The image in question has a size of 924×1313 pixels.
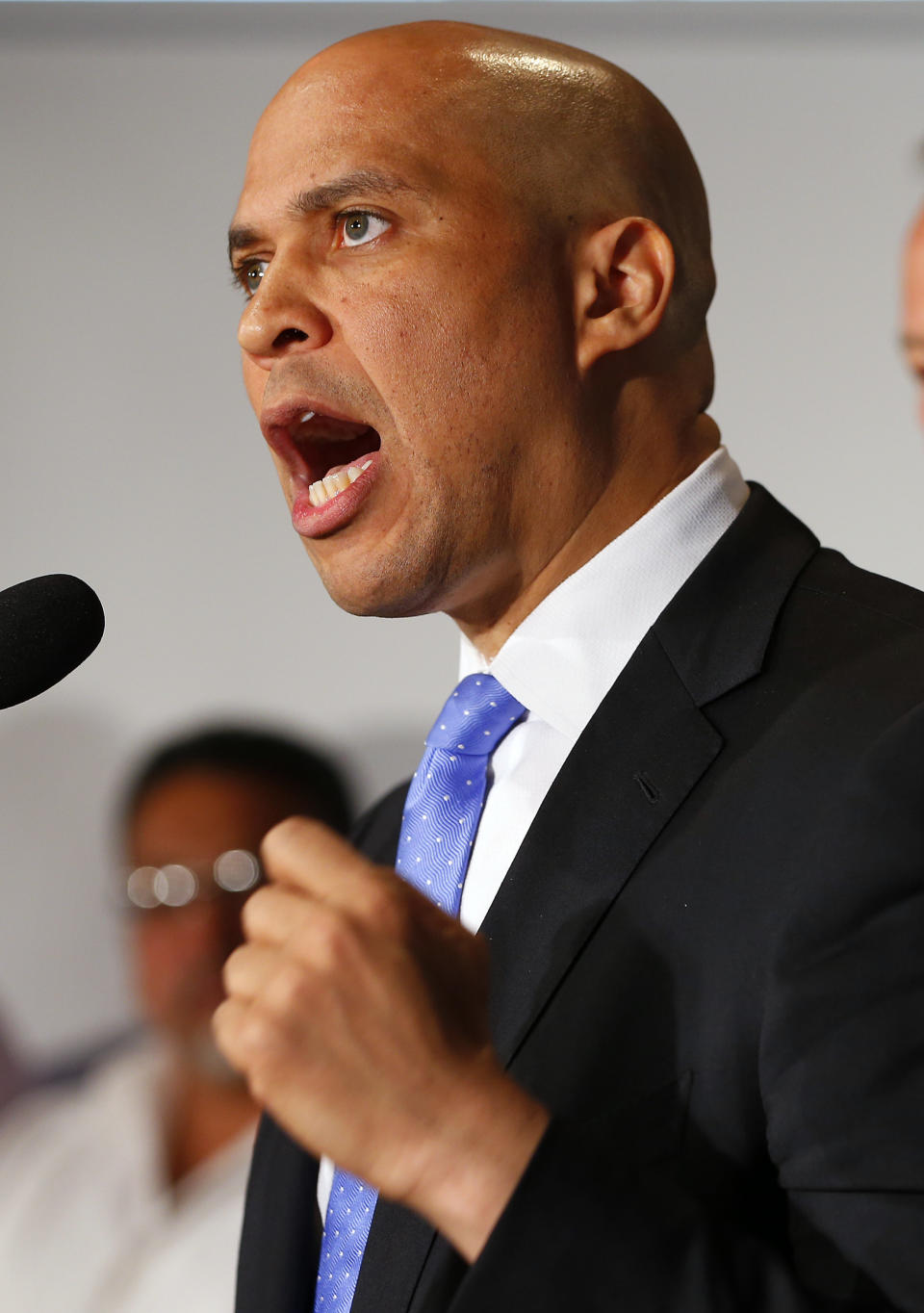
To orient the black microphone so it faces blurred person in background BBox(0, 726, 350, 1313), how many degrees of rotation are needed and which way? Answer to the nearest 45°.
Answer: approximately 90° to its left

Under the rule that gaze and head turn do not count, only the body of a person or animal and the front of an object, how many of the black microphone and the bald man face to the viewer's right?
1

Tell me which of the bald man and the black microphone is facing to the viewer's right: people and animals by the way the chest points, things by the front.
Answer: the black microphone

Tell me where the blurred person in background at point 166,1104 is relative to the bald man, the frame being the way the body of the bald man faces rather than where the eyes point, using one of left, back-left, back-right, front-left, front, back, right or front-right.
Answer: right

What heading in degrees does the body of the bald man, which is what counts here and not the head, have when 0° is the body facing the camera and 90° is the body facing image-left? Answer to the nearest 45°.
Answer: approximately 45°

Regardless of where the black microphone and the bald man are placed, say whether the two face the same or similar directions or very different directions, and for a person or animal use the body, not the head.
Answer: very different directions

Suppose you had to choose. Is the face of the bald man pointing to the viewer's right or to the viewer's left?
to the viewer's left

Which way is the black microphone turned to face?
to the viewer's right
